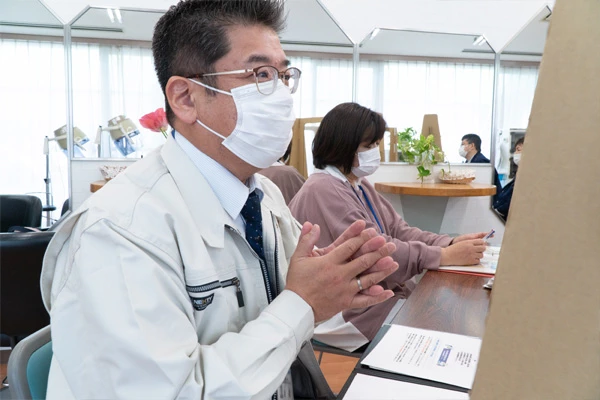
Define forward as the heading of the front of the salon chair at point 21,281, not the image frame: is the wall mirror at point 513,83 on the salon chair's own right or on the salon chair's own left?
on the salon chair's own right

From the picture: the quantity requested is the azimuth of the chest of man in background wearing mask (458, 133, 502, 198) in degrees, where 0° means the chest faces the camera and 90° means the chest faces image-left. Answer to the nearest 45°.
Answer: approximately 90°

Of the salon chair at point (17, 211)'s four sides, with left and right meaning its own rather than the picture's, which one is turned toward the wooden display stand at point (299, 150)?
right

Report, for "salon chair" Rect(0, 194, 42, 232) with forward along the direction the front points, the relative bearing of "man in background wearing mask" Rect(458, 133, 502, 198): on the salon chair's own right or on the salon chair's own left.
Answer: on the salon chair's own right

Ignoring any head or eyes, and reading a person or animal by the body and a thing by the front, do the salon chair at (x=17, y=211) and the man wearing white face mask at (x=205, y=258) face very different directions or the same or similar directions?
very different directions

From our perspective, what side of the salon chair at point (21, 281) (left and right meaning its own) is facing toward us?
back

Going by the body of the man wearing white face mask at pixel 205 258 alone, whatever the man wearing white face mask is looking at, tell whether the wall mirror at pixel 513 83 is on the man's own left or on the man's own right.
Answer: on the man's own left

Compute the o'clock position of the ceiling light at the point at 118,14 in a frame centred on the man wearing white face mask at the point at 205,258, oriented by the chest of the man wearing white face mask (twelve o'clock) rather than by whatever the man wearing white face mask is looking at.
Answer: The ceiling light is roughly at 7 o'clock from the man wearing white face mask.

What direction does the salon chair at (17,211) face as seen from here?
away from the camera

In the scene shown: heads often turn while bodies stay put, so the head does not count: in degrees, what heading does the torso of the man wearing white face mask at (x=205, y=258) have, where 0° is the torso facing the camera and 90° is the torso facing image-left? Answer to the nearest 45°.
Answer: approximately 315°

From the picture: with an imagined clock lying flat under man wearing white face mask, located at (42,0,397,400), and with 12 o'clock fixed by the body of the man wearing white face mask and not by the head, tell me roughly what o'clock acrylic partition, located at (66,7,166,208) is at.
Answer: The acrylic partition is roughly at 7 o'clock from the man wearing white face mask.

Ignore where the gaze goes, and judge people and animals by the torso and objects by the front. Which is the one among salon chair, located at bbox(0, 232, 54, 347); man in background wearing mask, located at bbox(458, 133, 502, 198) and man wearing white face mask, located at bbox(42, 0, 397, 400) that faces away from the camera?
the salon chair
